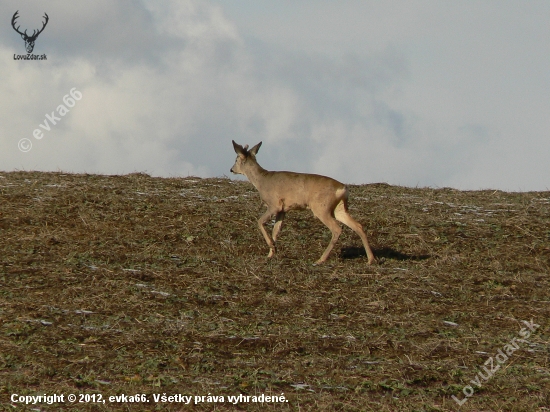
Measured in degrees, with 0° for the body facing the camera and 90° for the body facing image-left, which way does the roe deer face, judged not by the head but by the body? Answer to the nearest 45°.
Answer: approximately 90°
